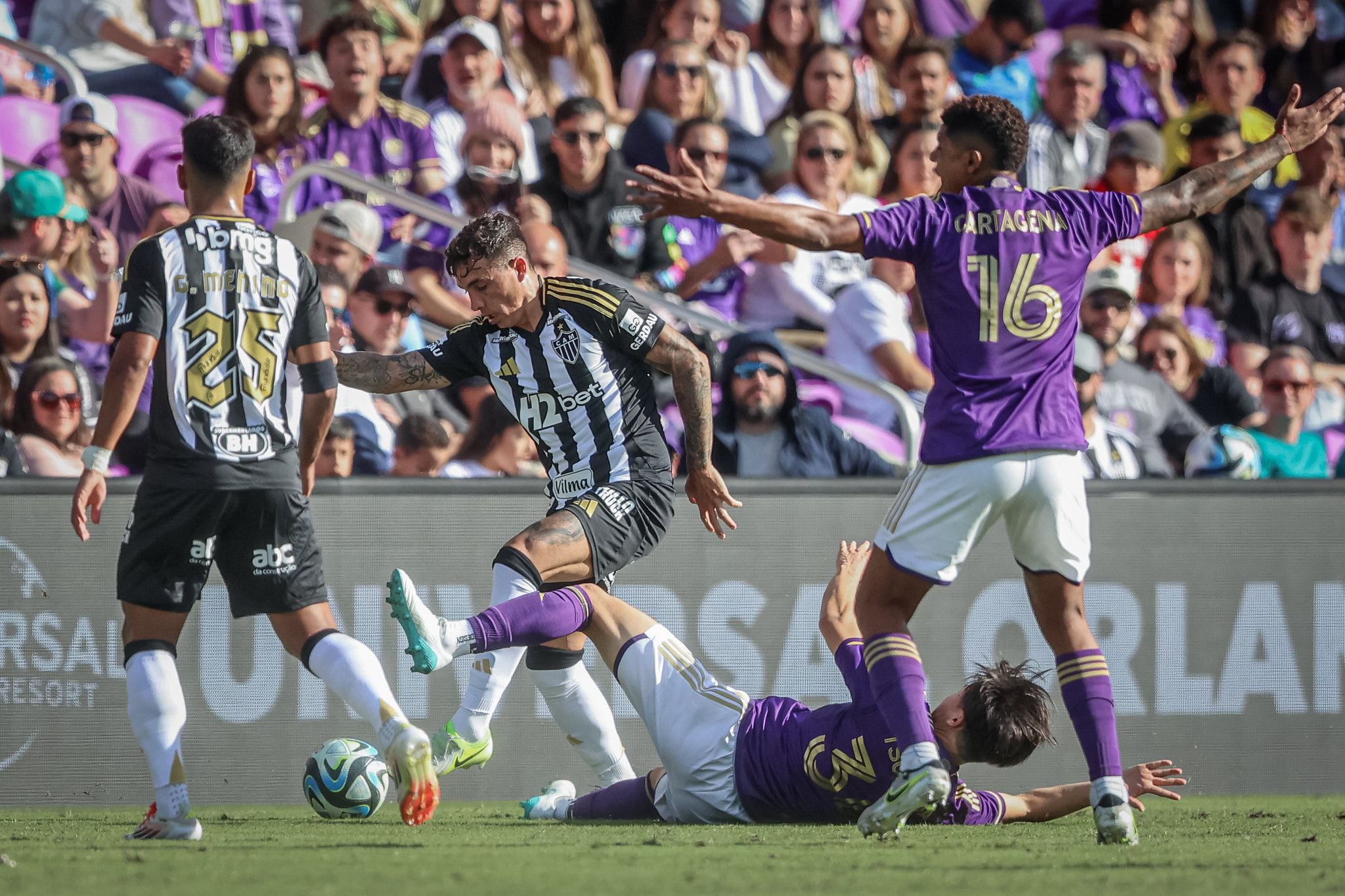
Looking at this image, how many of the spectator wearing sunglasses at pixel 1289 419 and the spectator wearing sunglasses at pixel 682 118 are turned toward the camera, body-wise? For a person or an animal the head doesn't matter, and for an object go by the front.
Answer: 2

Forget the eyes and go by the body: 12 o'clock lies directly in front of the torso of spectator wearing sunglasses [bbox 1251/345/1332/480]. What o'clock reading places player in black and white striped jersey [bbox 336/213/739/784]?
The player in black and white striped jersey is roughly at 1 o'clock from the spectator wearing sunglasses.

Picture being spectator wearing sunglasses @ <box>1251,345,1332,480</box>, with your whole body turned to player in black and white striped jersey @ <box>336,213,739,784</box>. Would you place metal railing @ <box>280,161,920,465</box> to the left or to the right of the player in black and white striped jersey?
right

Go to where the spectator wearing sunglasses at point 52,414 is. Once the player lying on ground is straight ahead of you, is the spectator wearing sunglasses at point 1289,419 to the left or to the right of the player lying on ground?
left

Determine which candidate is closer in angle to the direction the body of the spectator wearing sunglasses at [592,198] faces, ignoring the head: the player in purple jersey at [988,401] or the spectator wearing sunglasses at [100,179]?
the player in purple jersey

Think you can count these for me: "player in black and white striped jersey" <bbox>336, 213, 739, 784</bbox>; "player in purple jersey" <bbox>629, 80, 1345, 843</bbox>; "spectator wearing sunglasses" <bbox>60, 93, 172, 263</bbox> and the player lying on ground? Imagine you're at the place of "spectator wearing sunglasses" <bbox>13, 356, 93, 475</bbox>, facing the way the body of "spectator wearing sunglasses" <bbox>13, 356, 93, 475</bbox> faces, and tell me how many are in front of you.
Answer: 3

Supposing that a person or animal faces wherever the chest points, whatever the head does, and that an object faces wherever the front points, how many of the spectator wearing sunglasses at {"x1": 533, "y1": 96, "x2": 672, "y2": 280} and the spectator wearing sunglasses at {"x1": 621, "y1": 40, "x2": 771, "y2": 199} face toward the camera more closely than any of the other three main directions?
2
